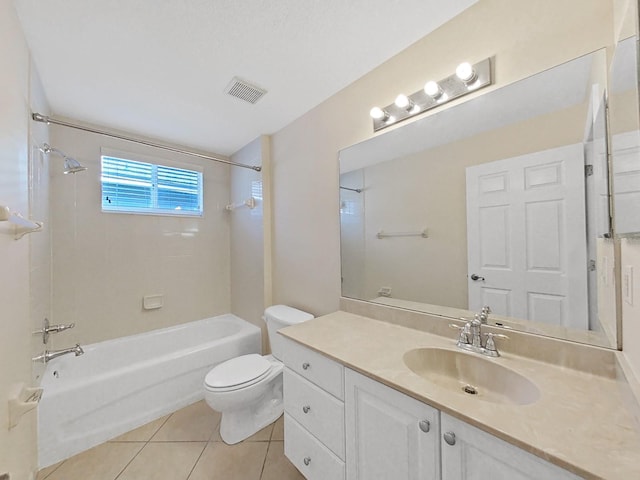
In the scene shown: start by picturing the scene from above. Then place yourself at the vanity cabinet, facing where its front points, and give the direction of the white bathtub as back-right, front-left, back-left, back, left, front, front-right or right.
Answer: front-right

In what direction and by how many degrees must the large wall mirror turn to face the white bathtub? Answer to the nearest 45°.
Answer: approximately 45° to its right

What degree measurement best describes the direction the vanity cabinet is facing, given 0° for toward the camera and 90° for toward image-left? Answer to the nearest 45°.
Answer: approximately 45°

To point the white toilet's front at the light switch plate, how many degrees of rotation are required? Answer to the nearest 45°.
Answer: approximately 90° to its left

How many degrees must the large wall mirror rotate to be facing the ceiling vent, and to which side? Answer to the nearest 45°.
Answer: approximately 45° to its right

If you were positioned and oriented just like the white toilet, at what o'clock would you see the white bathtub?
The white bathtub is roughly at 2 o'clock from the white toilet.
